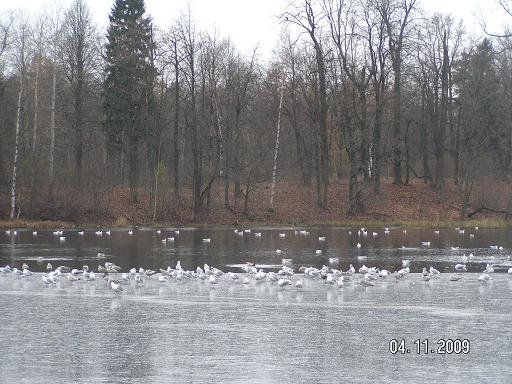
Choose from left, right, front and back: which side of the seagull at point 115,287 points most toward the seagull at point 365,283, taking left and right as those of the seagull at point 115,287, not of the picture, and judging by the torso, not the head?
back

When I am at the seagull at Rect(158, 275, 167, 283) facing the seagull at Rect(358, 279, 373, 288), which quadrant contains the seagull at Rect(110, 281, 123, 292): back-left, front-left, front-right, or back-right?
back-right

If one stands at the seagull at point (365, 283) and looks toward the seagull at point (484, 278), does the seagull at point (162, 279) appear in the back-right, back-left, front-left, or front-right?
back-left

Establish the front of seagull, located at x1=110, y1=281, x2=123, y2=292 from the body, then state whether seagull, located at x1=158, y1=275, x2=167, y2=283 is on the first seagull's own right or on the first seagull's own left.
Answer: on the first seagull's own right

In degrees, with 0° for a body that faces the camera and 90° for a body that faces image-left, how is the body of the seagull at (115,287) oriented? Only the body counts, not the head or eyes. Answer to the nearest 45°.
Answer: approximately 90°

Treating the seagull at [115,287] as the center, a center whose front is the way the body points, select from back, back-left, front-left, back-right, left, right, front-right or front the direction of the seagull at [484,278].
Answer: back
